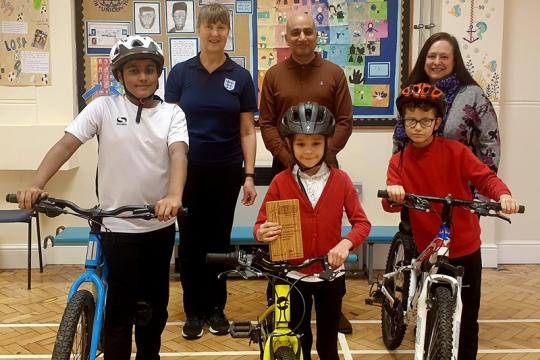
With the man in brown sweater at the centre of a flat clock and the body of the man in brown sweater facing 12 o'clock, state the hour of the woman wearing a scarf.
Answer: The woman wearing a scarf is roughly at 10 o'clock from the man in brown sweater.

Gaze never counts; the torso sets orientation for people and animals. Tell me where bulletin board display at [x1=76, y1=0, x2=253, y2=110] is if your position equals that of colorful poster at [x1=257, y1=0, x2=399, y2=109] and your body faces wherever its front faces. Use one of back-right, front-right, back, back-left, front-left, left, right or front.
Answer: right

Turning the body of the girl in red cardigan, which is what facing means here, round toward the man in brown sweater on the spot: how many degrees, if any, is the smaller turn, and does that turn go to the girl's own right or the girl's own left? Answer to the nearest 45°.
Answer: approximately 180°

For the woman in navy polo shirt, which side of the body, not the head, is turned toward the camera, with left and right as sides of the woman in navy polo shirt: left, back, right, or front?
front

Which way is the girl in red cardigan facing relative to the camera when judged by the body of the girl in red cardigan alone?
toward the camera

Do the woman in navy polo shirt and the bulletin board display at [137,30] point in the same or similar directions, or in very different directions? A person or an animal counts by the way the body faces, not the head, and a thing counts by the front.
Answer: same or similar directions

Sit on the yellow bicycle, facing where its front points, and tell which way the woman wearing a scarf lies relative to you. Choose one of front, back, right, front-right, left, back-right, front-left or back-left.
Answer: back-left

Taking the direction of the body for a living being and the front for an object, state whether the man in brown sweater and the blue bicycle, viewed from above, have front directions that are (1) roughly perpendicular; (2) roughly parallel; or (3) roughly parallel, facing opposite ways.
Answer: roughly parallel

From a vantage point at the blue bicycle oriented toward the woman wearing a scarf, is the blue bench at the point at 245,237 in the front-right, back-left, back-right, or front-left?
front-left

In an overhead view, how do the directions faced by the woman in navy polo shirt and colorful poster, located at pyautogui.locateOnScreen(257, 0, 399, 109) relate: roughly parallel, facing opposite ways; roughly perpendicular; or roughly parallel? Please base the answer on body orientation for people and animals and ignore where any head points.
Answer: roughly parallel

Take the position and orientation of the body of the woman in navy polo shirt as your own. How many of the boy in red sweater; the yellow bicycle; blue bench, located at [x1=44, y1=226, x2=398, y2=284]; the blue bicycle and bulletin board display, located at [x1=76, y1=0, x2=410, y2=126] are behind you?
2

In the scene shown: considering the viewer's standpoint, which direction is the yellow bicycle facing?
facing the viewer

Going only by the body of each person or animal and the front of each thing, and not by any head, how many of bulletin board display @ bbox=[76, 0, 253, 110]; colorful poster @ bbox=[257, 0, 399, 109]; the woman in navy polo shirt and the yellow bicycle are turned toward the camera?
4

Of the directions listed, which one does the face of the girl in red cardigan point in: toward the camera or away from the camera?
toward the camera
